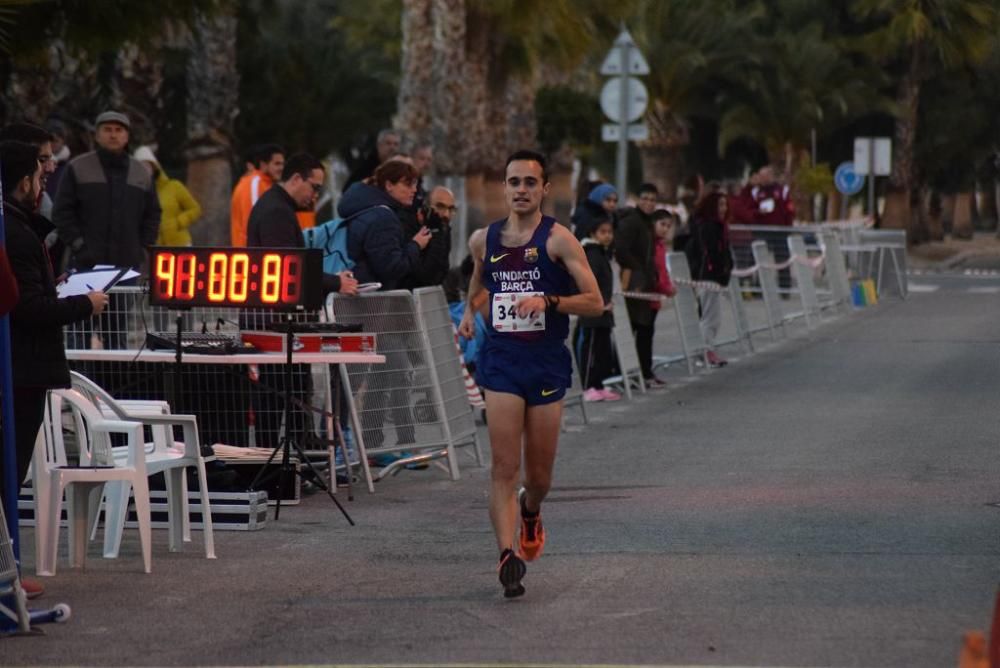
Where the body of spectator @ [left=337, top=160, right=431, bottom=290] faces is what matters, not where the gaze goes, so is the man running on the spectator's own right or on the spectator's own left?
on the spectator's own right

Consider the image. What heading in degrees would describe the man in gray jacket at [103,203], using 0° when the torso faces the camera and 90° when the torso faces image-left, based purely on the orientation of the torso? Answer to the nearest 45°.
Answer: approximately 0°

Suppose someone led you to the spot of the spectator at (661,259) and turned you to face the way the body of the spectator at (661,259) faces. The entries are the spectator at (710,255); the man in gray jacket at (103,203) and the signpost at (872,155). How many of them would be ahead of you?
1

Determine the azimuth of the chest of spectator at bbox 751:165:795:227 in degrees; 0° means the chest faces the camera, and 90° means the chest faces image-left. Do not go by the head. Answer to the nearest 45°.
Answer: approximately 45°

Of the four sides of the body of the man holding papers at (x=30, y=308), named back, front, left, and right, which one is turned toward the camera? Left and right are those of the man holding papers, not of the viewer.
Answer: right
